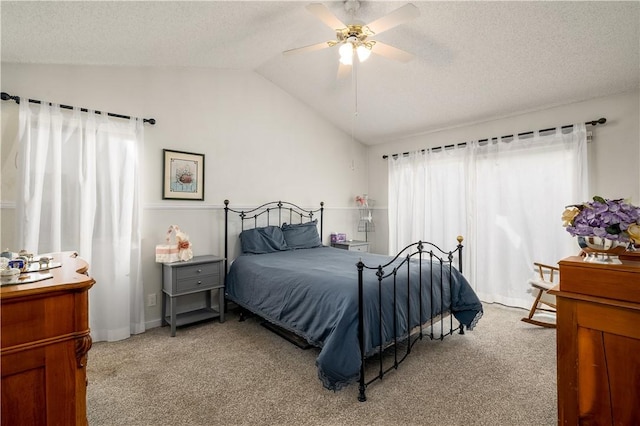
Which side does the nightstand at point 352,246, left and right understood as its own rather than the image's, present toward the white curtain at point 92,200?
right

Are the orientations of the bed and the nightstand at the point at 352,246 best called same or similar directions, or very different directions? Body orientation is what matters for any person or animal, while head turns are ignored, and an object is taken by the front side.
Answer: same or similar directions

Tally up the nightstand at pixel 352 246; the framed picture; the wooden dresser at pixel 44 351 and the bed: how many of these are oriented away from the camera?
0

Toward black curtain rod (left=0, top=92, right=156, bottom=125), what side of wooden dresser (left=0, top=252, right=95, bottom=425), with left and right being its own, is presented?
left

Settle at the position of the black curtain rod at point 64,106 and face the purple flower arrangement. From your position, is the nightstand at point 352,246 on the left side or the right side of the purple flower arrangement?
left

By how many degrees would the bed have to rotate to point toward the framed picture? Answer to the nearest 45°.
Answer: approximately 135° to its right

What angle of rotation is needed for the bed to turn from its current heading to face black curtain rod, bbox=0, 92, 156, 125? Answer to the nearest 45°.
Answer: approximately 135° to its right

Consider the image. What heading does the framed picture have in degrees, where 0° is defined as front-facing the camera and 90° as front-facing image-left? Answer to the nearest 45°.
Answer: approximately 315°

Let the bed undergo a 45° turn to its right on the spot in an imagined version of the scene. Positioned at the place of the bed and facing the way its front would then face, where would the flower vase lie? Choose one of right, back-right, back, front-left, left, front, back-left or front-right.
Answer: front-left

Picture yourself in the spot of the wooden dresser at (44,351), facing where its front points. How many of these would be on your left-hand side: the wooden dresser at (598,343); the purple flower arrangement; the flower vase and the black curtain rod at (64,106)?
1

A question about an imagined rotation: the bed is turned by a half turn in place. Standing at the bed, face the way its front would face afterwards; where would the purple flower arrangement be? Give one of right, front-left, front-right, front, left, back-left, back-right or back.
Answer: back

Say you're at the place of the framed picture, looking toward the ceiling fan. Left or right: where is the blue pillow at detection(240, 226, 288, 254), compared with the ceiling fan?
left

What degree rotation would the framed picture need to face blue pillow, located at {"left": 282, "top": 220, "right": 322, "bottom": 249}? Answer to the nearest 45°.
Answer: approximately 45° to its left

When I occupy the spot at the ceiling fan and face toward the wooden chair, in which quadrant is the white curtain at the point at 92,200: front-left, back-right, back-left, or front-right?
back-left

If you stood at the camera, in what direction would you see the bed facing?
facing the viewer and to the right of the viewer
